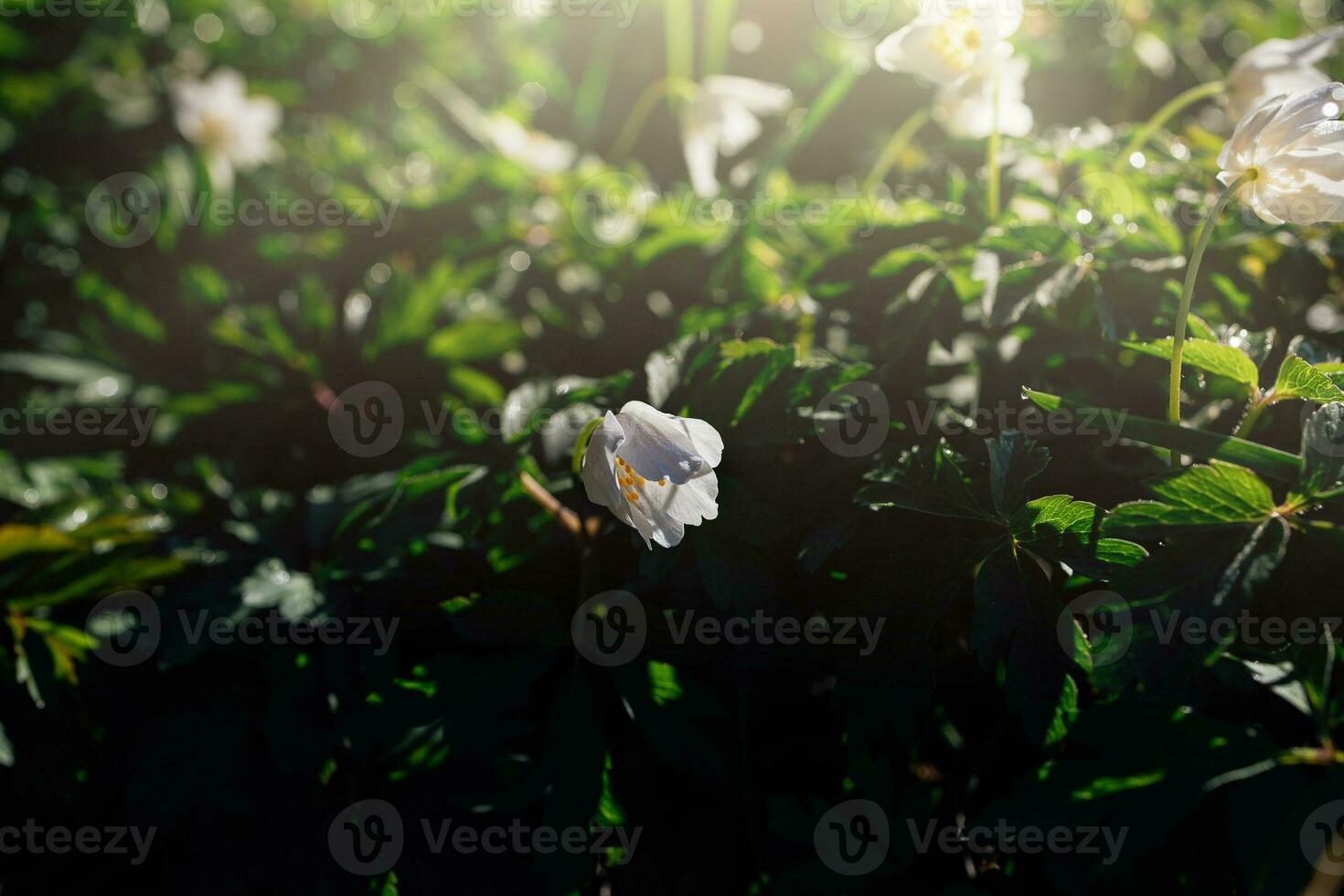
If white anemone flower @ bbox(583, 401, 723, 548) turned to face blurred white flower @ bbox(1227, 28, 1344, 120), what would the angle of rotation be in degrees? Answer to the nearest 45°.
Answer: approximately 90° to its left

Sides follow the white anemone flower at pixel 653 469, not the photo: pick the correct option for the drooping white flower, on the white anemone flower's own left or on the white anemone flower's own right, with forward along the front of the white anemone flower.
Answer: on the white anemone flower's own left

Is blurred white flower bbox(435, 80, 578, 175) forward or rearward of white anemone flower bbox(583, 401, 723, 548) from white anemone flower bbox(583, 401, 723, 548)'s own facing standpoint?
rearward

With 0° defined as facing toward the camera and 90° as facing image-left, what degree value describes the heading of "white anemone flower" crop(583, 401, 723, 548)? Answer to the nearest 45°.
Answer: approximately 315°

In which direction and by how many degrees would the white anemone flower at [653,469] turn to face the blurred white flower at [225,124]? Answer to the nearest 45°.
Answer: approximately 180°

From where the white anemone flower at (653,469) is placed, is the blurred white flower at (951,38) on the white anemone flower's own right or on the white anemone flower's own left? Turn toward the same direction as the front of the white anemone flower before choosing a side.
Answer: on the white anemone flower's own left
